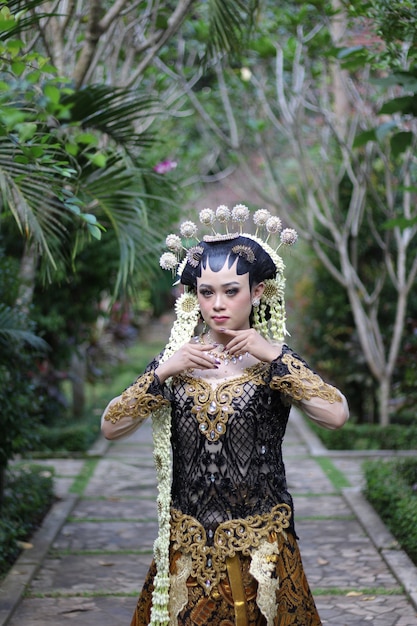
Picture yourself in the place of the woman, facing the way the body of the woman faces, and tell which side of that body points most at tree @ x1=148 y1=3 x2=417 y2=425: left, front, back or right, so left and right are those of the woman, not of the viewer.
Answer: back

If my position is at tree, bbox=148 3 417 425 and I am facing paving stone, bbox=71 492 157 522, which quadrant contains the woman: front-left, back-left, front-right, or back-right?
front-left

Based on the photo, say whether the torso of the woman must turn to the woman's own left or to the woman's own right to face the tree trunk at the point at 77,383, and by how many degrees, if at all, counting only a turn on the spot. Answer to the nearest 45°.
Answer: approximately 180°

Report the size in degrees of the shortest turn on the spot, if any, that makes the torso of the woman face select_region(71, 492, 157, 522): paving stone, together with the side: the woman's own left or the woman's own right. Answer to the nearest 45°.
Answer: approximately 180°

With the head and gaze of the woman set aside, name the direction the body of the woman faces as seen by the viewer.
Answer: toward the camera

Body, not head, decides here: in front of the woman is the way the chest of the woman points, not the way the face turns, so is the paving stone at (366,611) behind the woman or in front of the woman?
behind

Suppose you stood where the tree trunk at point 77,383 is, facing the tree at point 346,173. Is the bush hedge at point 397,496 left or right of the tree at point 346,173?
right

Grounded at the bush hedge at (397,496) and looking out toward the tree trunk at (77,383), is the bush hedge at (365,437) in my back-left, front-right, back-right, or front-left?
front-right

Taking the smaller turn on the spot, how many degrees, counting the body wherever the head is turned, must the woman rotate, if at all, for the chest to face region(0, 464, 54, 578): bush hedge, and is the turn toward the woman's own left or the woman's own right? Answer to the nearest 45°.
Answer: approximately 135° to the woman's own right

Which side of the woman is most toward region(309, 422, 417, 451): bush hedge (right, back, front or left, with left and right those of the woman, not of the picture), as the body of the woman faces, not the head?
back

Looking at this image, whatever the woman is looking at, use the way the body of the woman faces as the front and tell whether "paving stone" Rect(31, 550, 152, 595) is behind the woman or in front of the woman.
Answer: behind
